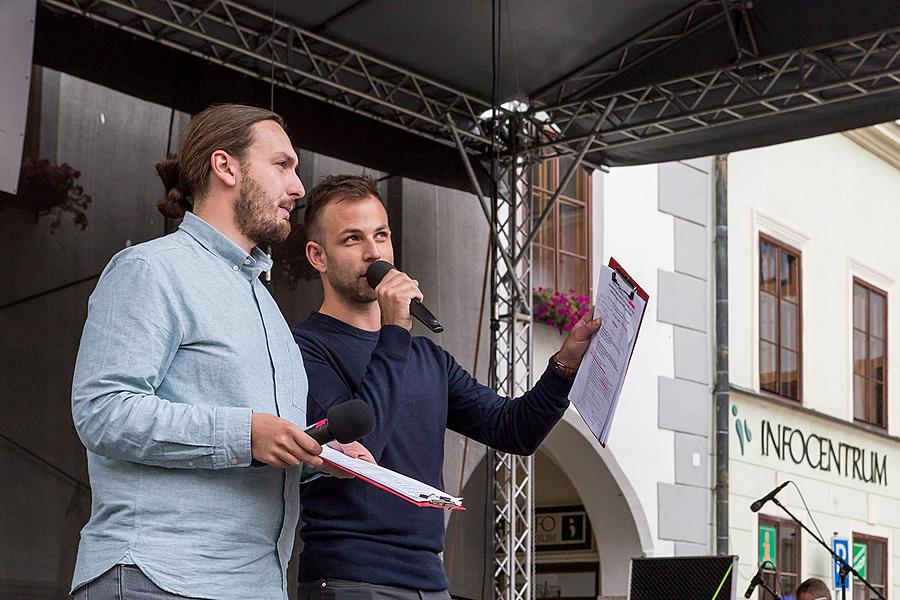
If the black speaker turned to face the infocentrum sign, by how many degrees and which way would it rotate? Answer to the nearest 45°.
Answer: approximately 180°

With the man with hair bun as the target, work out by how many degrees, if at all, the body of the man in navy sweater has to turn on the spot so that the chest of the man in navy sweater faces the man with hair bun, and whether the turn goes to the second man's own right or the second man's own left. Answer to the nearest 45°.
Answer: approximately 45° to the second man's own right

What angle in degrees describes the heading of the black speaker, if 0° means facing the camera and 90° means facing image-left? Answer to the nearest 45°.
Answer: approximately 0°

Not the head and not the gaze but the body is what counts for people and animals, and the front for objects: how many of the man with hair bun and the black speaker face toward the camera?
1

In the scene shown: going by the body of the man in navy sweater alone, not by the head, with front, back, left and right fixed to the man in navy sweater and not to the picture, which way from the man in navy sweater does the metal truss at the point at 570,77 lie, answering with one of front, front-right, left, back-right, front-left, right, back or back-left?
back-left

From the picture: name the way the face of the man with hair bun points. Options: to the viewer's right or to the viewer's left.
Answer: to the viewer's right

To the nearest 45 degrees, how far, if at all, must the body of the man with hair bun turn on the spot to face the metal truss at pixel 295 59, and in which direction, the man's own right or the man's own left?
approximately 90° to the man's own left

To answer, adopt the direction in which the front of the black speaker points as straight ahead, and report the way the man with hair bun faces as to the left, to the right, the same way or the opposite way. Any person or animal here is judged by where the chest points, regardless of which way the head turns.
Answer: to the left

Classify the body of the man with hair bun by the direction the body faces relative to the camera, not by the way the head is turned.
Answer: to the viewer's right
